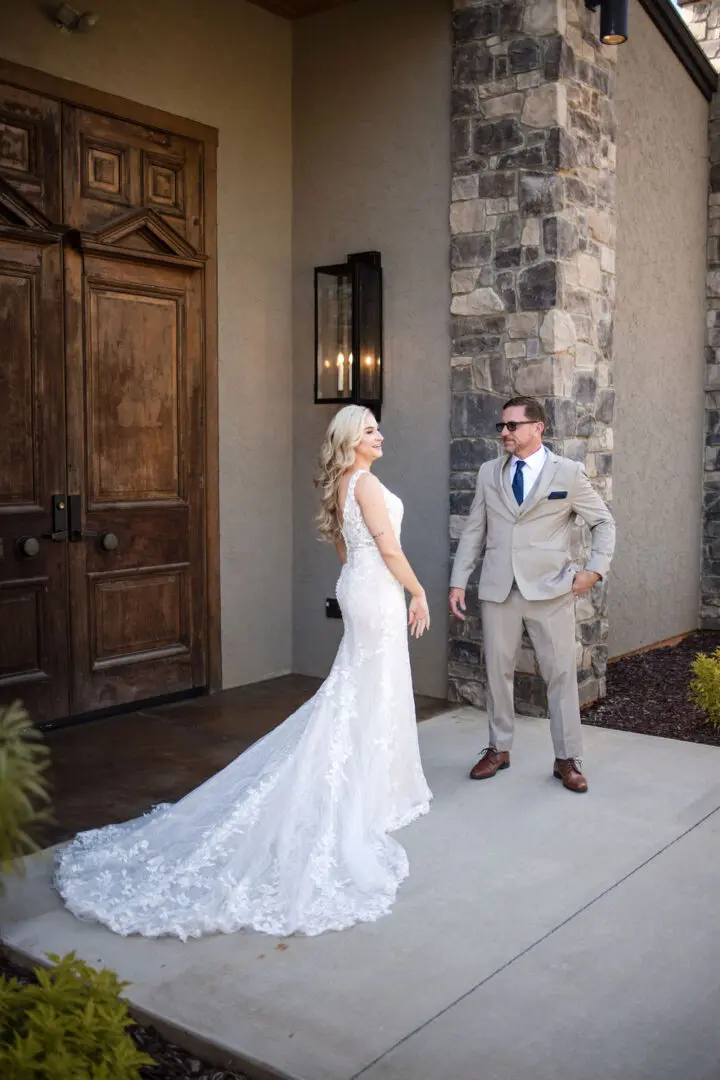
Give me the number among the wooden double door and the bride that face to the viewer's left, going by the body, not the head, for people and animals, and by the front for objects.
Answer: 0

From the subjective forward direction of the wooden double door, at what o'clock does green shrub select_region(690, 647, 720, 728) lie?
The green shrub is roughly at 11 o'clock from the wooden double door.

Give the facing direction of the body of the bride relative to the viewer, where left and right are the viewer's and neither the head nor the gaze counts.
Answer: facing to the right of the viewer

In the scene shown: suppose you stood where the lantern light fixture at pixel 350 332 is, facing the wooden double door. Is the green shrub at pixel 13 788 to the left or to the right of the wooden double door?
left

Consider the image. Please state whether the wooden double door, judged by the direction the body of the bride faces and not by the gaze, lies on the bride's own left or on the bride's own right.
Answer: on the bride's own left

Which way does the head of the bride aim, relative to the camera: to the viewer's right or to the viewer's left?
to the viewer's right

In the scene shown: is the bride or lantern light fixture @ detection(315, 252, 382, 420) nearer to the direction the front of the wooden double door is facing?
the bride
